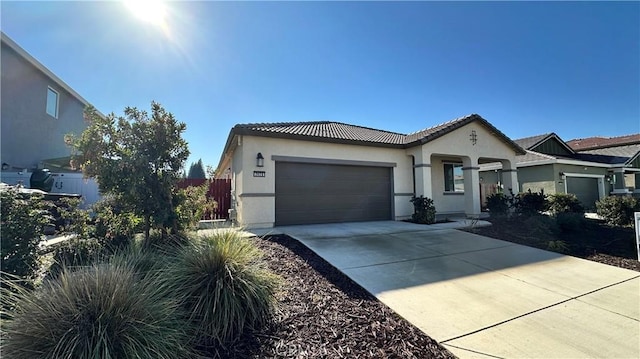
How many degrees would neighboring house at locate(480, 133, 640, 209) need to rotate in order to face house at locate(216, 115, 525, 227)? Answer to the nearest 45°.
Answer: approximately 90° to its right

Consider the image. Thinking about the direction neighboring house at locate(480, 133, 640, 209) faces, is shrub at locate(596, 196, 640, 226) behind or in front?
in front

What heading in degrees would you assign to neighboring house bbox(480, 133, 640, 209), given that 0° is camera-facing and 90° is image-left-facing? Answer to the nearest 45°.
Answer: approximately 315°

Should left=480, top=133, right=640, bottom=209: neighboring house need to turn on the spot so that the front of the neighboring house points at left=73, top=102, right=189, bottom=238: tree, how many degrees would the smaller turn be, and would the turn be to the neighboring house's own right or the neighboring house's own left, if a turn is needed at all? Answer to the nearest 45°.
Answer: approximately 45° to the neighboring house's own right

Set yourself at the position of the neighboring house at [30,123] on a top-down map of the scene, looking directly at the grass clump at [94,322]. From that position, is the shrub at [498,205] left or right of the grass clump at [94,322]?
left

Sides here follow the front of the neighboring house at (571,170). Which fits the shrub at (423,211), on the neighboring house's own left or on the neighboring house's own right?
on the neighboring house's own right

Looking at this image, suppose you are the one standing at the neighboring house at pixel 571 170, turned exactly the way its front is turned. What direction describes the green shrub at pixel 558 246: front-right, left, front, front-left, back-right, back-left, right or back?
front-right

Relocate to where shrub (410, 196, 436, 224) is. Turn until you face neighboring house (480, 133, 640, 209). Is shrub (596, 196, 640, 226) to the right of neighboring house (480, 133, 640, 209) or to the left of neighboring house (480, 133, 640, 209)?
right

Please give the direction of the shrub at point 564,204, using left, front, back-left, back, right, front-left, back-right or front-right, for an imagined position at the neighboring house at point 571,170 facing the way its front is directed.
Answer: front-right

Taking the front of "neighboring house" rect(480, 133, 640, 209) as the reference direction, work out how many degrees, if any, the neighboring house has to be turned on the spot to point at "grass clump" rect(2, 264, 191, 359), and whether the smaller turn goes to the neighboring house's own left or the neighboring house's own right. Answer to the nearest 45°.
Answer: approximately 45° to the neighboring house's own right

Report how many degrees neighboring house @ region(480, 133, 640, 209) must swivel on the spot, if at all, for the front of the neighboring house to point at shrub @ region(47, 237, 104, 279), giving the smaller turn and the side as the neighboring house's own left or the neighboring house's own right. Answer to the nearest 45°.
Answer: approximately 45° to the neighboring house's own right
